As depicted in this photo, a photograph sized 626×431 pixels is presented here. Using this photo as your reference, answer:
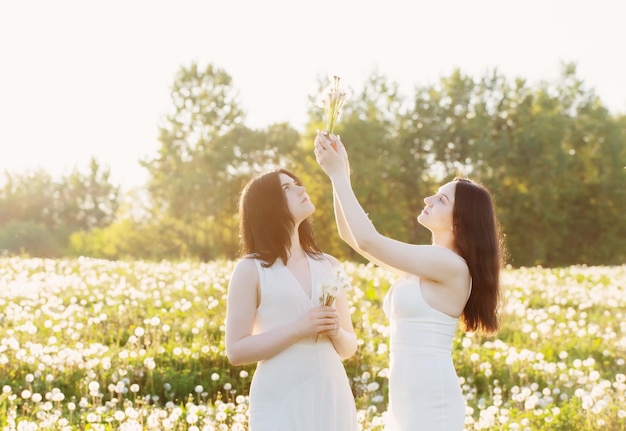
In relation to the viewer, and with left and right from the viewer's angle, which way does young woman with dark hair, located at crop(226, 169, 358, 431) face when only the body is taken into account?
facing the viewer and to the right of the viewer

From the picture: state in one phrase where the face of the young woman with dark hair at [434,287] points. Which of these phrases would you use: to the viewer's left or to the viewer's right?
to the viewer's left

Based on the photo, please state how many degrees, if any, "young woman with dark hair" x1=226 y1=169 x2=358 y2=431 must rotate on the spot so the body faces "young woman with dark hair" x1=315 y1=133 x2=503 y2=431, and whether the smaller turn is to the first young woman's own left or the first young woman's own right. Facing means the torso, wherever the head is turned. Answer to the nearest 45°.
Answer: approximately 45° to the first young woman's own left

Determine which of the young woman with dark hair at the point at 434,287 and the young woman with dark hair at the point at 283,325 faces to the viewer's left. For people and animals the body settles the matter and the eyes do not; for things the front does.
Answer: the young woman with dark hair at the point at 434,287

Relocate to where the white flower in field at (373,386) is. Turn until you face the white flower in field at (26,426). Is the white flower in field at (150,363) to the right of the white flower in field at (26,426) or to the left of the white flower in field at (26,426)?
right

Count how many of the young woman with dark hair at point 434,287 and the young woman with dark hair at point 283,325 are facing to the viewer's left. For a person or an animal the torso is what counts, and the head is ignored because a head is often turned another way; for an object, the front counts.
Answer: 1

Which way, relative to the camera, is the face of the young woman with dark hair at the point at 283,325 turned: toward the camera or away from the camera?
toward the camera

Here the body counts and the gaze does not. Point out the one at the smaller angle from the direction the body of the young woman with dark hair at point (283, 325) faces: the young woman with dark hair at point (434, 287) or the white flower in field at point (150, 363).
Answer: the young woman with dark hair

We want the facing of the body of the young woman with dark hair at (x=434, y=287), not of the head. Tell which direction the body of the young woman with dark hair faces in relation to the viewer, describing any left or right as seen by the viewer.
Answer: facing to the left of the viewer

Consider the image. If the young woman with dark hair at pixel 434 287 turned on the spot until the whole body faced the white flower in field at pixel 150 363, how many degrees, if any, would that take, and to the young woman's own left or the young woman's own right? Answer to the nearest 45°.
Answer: approximately 45° to the young woman's own right

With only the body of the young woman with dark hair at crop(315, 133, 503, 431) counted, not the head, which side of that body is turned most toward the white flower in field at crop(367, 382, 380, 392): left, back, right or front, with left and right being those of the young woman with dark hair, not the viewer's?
right
